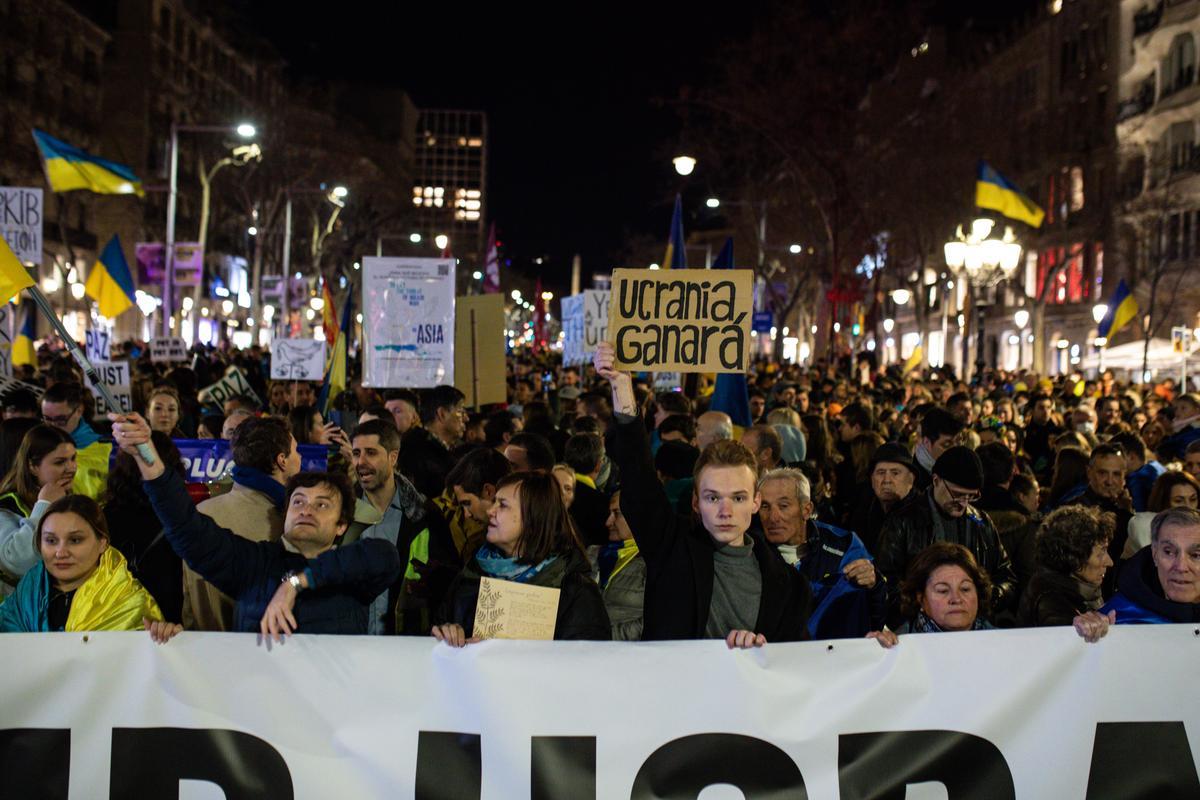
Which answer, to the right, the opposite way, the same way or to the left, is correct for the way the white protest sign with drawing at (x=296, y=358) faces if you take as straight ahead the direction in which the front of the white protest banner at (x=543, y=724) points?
the same way

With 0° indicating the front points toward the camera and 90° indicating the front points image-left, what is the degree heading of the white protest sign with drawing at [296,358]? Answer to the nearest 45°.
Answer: approximately 0°

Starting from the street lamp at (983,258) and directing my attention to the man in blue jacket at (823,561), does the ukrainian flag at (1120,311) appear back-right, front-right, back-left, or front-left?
back-left

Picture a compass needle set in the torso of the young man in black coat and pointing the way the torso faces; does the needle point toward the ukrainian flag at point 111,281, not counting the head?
no

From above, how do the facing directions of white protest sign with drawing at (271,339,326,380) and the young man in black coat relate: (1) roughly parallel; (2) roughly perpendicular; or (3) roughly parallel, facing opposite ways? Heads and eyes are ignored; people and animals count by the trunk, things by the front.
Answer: roughly parallel

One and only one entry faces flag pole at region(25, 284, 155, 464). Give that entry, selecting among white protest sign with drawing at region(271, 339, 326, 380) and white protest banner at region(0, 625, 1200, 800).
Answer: white protest sign with drawing at region(271, 339, 326, 380)

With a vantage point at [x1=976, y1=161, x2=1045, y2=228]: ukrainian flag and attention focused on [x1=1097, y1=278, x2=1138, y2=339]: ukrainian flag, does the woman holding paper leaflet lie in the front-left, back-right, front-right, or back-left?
back-right

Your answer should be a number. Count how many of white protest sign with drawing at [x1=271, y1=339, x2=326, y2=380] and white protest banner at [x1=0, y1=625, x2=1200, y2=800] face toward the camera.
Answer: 2

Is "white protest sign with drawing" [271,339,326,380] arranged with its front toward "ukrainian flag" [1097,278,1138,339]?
no

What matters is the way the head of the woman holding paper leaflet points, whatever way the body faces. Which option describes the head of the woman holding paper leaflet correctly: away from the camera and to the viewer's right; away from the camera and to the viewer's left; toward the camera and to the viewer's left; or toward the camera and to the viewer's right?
toward the camera and to the viewer's left

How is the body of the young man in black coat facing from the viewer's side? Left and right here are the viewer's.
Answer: facing the viewer

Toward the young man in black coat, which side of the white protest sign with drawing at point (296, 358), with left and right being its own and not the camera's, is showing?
front

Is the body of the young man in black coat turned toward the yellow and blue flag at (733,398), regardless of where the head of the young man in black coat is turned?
no

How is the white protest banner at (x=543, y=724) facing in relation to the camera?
toward the camera

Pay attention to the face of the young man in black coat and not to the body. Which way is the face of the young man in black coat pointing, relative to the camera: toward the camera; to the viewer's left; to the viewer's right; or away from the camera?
toward the camera

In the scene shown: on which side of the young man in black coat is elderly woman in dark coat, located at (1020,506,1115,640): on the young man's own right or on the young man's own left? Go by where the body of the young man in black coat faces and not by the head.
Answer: on the young man's own left

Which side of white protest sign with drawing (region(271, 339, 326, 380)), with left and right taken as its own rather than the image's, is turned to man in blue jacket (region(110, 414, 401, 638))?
front

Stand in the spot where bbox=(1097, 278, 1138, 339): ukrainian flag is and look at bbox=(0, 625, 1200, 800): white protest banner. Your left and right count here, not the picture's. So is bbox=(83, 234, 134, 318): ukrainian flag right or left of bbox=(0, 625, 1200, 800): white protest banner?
right

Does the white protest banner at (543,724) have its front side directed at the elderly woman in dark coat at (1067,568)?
no
